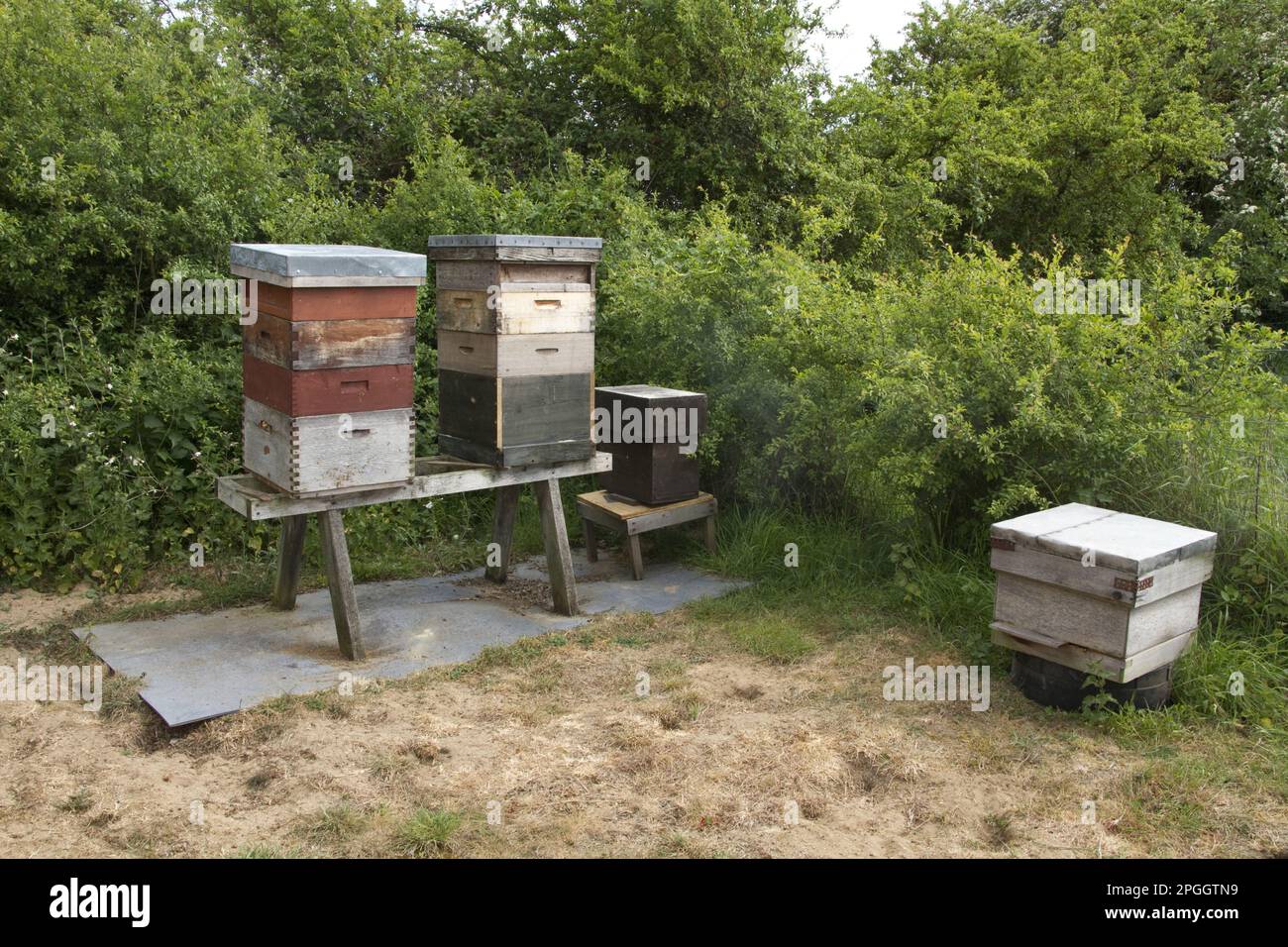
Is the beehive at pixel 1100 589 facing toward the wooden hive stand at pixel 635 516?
no

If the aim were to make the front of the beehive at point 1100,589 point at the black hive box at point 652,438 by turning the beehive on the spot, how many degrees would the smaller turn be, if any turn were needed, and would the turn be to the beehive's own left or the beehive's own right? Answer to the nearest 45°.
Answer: approximately 90° to the beehive's own right

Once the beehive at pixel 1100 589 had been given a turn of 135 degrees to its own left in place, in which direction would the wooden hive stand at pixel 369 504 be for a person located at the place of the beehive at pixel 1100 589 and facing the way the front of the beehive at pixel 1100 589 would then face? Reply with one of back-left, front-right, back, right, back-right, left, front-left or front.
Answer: back

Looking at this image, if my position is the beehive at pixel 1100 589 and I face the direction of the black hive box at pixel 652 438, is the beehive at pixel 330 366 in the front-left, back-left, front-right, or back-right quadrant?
front-left

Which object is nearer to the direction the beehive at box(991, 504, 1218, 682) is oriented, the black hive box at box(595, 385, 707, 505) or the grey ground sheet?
the grey ground sheet

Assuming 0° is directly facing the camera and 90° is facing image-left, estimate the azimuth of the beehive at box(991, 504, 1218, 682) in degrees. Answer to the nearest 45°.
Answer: approximately 45°
